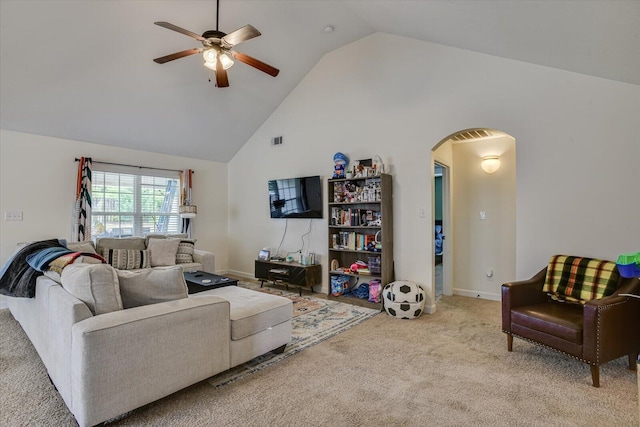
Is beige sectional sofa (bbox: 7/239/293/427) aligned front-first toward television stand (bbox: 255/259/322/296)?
yes

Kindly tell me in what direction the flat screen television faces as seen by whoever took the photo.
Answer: facing the viewer and to the left of the viewer

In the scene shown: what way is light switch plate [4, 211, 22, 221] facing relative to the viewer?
toward the camera

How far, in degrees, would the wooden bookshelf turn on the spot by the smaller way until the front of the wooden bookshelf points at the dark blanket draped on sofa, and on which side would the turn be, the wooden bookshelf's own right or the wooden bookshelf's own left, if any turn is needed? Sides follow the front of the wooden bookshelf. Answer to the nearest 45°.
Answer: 0° — it already faces it

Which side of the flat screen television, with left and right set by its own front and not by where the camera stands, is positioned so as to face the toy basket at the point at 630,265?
left

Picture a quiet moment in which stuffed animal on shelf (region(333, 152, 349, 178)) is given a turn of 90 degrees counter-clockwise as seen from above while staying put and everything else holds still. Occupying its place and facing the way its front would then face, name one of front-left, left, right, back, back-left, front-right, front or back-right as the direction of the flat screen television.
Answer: back

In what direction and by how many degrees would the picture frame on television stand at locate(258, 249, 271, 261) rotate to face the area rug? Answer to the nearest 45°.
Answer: approximately 45° to its left

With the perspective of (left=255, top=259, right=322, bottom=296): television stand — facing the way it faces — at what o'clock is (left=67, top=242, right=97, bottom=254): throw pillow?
The throw pillow is roughly at 1 o'clock from the television stand.

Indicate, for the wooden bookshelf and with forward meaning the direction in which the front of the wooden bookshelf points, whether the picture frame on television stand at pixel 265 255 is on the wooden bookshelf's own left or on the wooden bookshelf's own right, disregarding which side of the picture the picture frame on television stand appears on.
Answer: on the wooden bookshelf's own right

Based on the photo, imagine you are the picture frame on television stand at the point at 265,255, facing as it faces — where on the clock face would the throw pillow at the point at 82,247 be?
The throw pillow is roughly at 1 o'clock from the picture frame on television stand.

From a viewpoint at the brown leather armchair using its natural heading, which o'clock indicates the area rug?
The area rug is roughly at 1 o'clock from the brown leather armchair.

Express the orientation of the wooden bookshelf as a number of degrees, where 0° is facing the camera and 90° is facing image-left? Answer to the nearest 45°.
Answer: approximately 45°

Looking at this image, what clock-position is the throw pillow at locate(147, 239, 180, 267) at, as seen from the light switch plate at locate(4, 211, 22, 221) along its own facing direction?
The throw pillow is roughly at 10 o'clock from the light switch plate.
